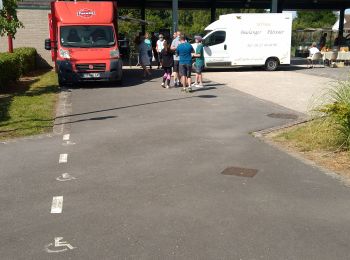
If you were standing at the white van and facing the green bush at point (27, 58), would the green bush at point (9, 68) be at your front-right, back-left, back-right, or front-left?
front-left

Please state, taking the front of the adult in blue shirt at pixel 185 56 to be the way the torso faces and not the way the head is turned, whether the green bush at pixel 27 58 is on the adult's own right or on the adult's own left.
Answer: on the adult's own left

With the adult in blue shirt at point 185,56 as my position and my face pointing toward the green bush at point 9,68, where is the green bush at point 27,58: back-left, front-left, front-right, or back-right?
front-right

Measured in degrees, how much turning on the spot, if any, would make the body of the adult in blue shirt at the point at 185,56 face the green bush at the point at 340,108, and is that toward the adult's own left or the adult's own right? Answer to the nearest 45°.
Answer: approximately 180°

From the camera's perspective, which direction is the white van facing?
to the viewer's left

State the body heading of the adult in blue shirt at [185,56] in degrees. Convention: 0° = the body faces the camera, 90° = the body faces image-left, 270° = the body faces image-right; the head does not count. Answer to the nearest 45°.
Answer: approximately 180°

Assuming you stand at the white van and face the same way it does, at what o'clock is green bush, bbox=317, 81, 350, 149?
The green bush is roughly at 9 o'clock from the white van.

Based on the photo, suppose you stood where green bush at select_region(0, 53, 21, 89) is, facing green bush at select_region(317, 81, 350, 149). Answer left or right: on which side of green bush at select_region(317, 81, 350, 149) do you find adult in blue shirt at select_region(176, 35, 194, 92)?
left

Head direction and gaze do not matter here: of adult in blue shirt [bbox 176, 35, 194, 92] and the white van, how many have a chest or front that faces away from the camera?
1

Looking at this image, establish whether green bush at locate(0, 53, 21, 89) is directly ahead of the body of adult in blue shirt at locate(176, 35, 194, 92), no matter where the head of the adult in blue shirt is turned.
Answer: no

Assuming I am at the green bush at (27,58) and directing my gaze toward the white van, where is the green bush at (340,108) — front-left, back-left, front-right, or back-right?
front-right

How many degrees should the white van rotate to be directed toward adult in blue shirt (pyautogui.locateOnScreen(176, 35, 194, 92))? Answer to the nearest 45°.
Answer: approximately 90° to its left
